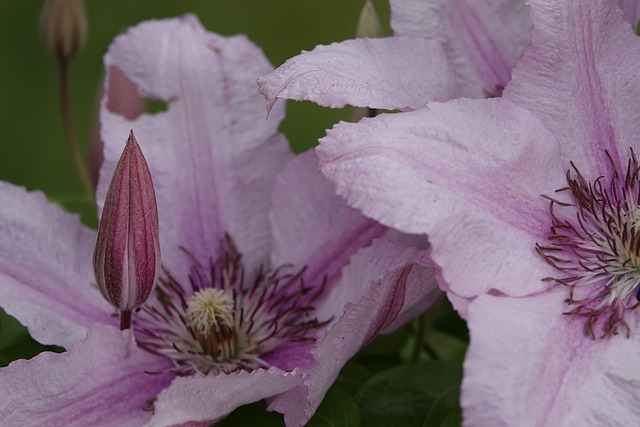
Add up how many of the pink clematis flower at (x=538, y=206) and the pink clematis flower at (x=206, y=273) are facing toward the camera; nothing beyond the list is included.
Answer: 2

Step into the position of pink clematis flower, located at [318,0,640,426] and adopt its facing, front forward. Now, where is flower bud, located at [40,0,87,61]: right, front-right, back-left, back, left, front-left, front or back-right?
back-right

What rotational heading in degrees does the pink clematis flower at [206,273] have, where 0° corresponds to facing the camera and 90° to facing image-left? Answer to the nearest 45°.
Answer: approximately 0°

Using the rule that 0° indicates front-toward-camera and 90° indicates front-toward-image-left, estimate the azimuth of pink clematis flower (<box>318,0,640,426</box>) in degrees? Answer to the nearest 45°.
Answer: approximately 0°

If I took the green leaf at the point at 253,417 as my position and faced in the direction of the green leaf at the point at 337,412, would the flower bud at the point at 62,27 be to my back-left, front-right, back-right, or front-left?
back-left
